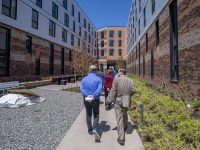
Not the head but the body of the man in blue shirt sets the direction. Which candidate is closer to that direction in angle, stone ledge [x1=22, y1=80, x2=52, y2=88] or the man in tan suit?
the stone ledge

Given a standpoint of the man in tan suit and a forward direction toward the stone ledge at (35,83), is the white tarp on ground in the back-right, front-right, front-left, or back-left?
front-left

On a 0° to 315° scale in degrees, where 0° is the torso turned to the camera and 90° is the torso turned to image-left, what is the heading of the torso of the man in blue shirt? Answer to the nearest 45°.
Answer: approximately 180°

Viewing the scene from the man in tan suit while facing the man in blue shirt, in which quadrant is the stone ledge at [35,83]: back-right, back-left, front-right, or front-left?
front-right

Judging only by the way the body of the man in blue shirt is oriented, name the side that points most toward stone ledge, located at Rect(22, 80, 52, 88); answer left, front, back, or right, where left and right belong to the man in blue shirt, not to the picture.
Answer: front

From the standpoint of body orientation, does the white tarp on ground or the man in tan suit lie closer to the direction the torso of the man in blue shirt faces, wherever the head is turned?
the white tarp on ground

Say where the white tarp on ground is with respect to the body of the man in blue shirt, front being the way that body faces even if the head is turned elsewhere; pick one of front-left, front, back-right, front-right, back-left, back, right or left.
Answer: front-left

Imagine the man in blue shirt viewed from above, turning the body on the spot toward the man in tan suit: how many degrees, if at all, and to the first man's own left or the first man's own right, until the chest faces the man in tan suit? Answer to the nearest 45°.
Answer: approximately 90° to the first man's own right
